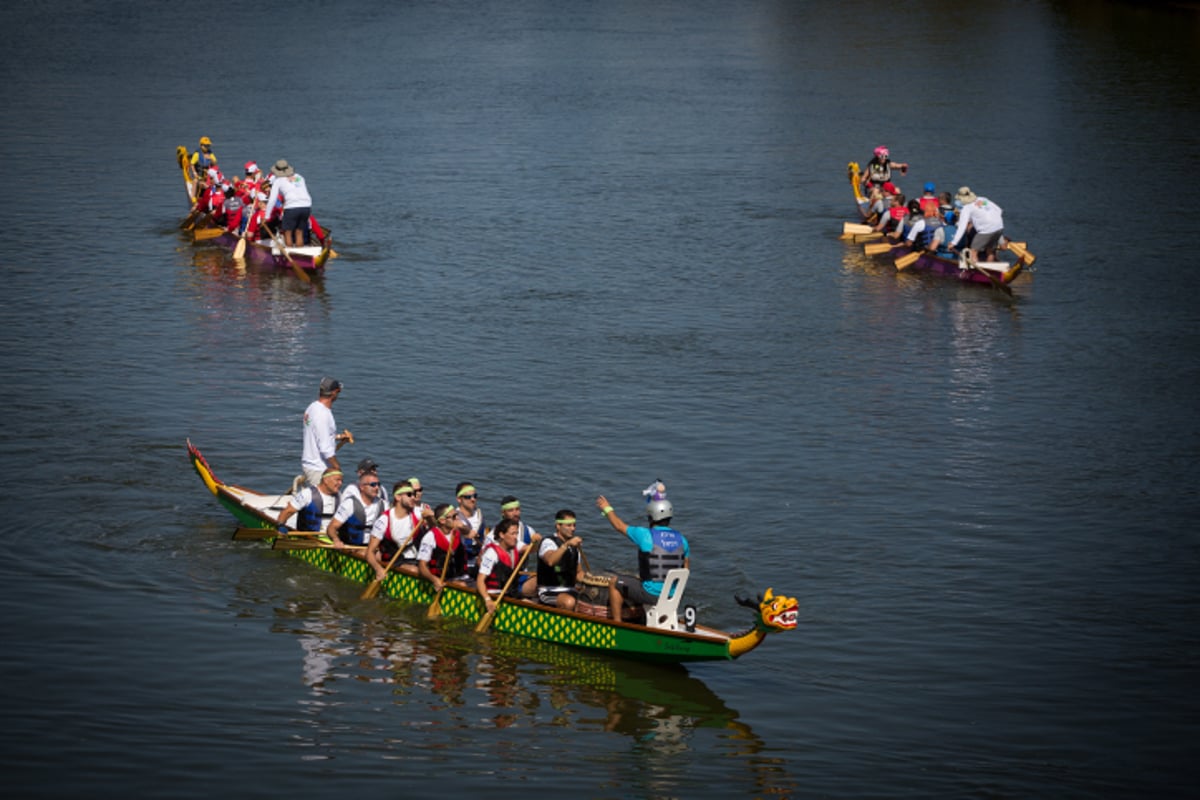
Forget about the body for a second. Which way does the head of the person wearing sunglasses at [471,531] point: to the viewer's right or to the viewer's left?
to the viewer's right

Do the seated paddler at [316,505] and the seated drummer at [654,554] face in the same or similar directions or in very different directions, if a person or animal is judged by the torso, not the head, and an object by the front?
very different directions

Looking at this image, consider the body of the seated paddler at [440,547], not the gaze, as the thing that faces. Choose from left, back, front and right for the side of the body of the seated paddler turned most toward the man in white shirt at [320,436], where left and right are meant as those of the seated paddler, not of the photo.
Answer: back

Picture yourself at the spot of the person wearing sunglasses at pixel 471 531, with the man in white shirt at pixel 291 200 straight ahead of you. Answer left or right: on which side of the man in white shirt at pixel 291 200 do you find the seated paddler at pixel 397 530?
left

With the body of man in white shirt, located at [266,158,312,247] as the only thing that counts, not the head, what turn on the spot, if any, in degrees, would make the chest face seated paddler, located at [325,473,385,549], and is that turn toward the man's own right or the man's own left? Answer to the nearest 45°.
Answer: approximately 135° to the man's own left

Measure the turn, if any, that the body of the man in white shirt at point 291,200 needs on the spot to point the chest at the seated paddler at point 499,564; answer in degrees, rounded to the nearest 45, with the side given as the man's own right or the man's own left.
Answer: approximately 135° to the man's own left

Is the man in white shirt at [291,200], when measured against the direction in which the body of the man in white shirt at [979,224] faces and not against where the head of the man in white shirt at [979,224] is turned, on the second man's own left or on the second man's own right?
on the second man's own left

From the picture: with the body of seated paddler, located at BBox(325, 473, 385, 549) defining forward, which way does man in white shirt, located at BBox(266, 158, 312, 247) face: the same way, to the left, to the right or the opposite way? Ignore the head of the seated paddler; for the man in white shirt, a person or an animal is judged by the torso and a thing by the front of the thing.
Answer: the opposite way
